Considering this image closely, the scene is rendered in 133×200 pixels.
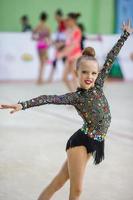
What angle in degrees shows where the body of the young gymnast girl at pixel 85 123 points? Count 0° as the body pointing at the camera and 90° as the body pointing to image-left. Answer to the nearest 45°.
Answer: approximately 315°

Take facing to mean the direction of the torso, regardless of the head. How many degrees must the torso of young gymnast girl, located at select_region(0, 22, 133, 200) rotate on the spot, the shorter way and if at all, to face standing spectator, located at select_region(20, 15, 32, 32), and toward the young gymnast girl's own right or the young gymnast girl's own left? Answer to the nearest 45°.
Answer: approximately 135° to the young gymnast girl's own left

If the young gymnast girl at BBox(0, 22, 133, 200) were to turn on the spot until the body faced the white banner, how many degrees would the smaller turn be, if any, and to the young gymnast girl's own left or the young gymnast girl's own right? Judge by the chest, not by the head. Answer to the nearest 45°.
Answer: approximately 135° to the young gymnast girl's own left

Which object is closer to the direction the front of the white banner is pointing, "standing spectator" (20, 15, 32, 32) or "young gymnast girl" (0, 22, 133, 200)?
the young gymnast girl

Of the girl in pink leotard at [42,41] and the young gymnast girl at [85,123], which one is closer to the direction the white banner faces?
the young gymnast girl

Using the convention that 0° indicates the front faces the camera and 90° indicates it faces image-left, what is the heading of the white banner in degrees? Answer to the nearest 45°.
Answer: approximately 0°
